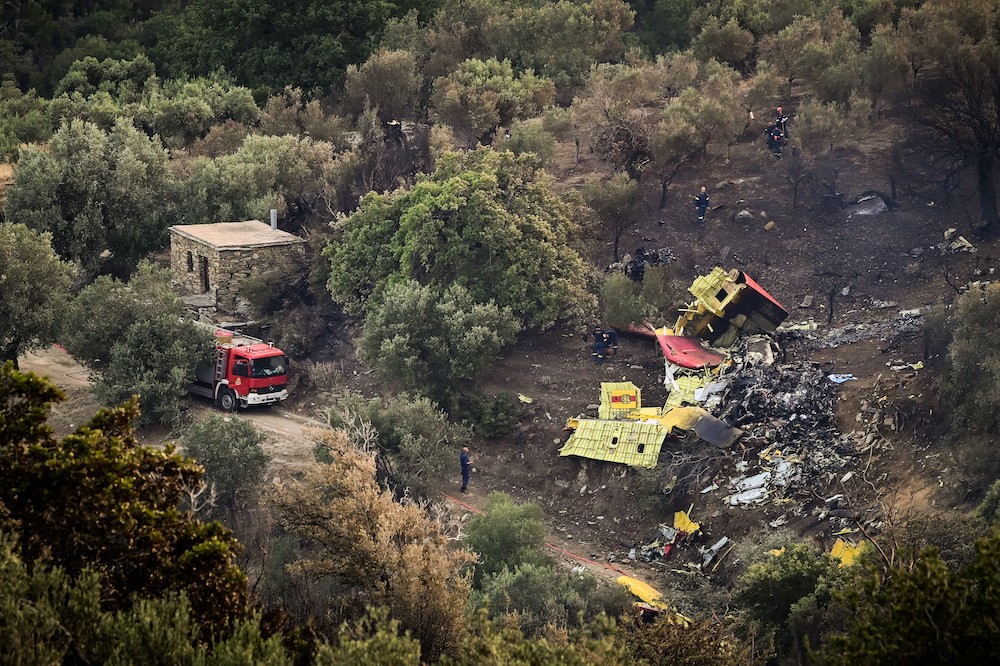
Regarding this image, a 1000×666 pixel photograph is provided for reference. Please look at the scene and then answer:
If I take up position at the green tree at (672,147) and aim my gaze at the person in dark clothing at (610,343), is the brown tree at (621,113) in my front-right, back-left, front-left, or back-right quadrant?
back-right

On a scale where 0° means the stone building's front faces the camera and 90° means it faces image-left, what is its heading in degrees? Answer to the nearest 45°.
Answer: approximately 45°

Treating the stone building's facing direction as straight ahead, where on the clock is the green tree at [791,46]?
The green tree is roughly at 7 o'clock from the stone building.

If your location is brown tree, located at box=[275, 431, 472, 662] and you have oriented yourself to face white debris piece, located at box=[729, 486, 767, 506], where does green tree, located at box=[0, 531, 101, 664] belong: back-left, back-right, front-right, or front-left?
back-right

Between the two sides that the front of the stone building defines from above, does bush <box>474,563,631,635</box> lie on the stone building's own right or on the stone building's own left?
on the stone building's own left

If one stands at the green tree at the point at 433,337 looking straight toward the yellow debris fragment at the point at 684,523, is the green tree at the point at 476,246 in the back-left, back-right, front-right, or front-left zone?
back-left

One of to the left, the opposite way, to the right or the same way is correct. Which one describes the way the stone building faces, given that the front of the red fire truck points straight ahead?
to the right

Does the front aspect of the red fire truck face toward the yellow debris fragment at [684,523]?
yes

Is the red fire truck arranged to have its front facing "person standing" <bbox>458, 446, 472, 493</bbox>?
yes
